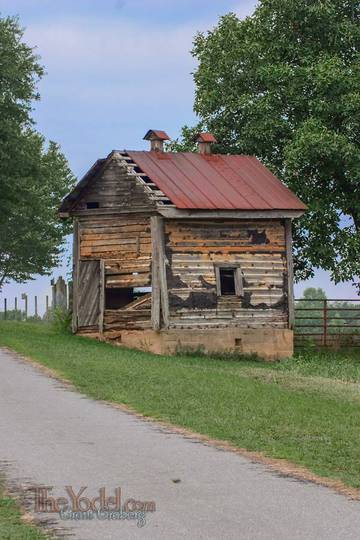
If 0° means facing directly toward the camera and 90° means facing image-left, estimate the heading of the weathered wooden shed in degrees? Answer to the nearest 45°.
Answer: approximately 45°

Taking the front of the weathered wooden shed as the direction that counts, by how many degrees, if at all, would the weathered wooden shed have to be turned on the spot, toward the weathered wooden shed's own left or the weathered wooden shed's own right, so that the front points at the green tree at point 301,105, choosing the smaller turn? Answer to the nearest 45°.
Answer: approximately 180°
